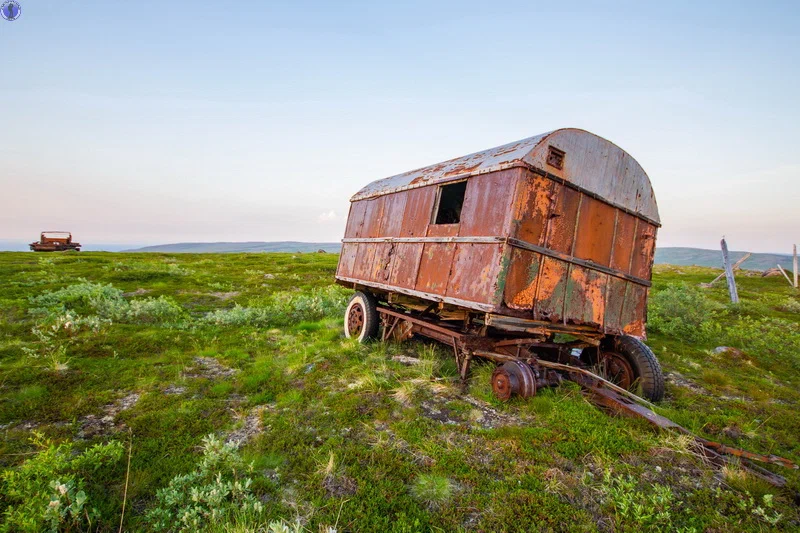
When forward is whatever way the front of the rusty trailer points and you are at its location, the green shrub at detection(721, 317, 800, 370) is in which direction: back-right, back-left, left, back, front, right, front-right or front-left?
left

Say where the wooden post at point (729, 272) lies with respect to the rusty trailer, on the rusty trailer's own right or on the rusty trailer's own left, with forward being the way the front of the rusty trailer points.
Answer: on the rusty trailer's own left

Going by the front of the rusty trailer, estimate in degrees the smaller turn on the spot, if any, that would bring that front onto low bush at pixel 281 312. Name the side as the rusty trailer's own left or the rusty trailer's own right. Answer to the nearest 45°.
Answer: approximately 180°

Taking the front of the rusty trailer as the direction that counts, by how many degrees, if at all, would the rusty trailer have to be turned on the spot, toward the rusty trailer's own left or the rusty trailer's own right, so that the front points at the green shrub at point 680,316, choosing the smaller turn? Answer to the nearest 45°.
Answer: approximately 90° to the rusty trailer's own left

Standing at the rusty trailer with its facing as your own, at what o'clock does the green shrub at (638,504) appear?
The green shrub is roughly at 1 o'clock from the rusty trailer.

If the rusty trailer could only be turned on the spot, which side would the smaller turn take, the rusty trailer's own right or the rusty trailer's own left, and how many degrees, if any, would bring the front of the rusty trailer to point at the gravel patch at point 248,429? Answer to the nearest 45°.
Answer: approximately 90° to the rusty trailer's own right

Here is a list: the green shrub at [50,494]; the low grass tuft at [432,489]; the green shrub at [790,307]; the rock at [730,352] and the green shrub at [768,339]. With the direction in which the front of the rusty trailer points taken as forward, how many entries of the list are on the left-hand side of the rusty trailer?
3

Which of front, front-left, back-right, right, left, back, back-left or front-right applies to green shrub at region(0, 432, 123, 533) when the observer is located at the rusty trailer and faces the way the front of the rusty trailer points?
right

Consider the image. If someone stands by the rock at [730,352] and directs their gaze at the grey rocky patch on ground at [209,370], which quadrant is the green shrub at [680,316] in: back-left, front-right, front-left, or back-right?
back-right

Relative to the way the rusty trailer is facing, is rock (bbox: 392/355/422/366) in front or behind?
behind

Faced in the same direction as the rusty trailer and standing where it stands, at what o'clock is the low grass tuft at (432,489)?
The low grass tuft is roughly at 2 o'clock from the rusty trailer.

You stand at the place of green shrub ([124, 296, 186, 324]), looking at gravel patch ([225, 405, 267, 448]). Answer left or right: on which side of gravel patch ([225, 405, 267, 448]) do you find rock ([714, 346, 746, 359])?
left

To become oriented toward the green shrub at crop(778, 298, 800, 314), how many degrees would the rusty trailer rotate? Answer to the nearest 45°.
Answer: approximately 90° to its left

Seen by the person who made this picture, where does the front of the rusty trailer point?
facing the viewer and to the right of the viewer
